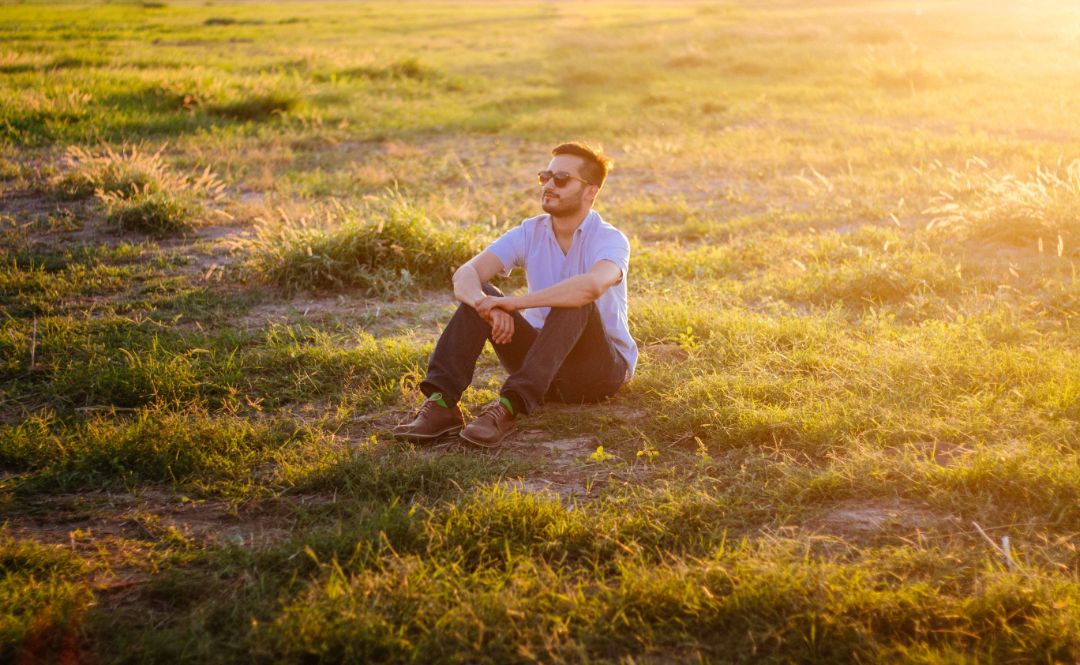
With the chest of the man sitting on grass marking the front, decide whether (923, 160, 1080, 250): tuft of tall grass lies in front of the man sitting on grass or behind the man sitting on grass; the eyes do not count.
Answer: behind

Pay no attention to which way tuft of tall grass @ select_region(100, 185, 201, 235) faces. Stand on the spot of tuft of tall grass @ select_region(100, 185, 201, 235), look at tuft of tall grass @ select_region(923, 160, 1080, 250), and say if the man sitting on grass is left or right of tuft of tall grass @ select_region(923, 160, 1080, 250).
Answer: right

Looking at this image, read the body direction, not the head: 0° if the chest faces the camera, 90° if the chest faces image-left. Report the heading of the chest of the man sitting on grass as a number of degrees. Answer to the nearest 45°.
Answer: approximately 45°

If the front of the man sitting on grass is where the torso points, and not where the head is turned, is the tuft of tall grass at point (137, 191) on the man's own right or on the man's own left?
on the man's own right

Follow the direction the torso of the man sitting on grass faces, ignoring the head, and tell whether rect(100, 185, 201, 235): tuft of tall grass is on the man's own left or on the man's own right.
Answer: on the man's own right

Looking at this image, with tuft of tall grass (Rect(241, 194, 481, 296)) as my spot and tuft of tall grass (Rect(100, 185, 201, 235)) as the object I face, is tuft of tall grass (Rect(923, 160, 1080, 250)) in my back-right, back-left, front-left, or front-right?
back-right
